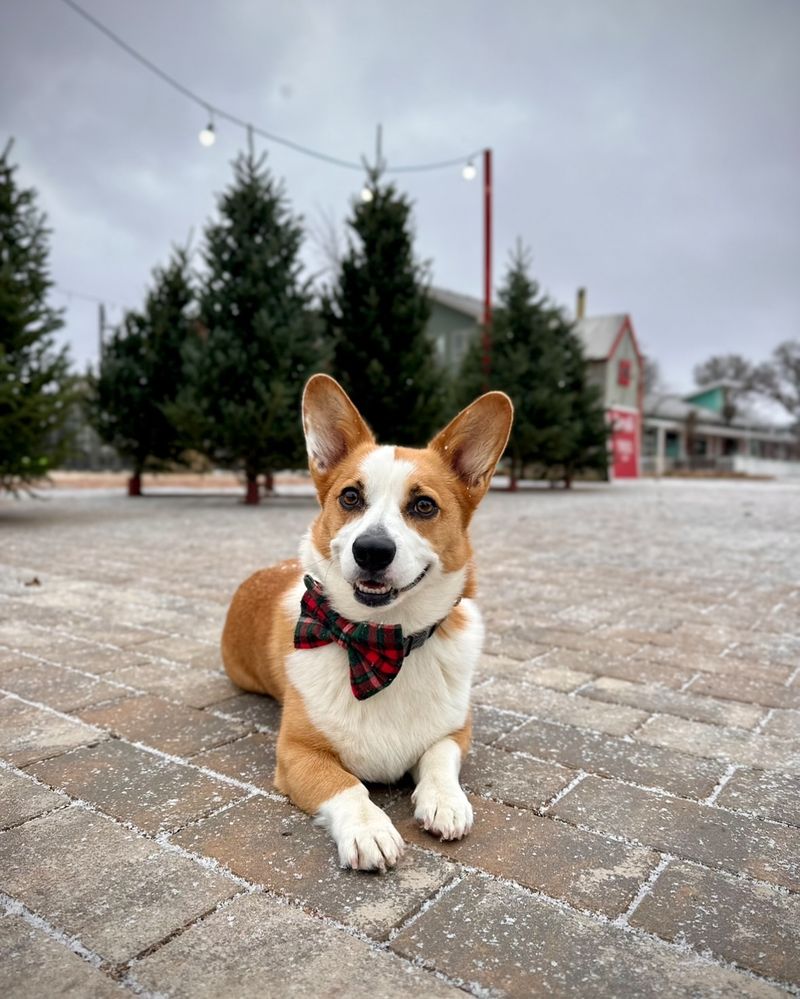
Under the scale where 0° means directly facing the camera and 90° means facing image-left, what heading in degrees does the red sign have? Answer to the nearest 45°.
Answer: approximately 0°

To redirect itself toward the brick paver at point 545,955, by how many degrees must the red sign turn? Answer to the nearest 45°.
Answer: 0° — it already faces it

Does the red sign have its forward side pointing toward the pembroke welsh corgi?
yes

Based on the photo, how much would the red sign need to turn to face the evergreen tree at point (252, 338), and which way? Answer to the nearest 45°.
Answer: approximately 90° to its right

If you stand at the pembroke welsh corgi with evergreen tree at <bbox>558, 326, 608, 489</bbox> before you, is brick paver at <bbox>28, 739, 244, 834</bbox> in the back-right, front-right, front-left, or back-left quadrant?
back-left

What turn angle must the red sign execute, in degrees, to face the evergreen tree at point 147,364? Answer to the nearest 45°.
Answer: approximately 45° to its right

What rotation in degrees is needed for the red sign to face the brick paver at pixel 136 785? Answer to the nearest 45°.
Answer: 0° — it already faces it
